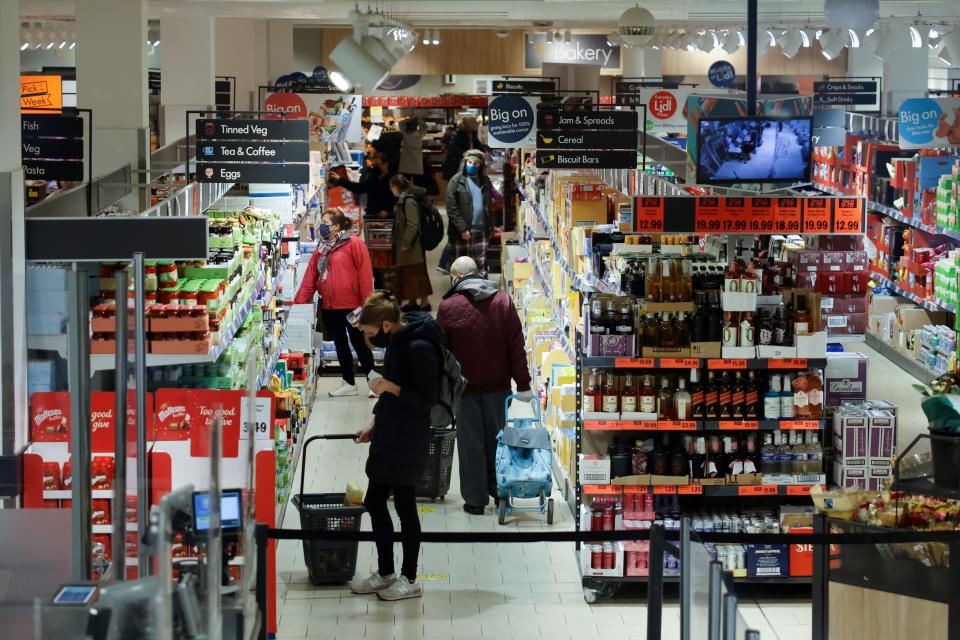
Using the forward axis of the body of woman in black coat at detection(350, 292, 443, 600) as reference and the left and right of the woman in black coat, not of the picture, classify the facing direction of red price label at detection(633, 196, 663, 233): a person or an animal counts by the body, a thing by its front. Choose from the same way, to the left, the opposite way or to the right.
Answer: to the left

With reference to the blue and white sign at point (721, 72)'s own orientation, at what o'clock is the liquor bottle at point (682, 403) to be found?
The liquor bottle is roughly at 12 o'clock from the blue and white sign.

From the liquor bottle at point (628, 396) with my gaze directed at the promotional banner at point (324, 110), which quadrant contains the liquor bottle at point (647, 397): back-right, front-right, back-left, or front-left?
back-right

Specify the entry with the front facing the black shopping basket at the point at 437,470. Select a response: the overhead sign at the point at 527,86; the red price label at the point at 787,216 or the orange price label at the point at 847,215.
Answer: the overhead sign

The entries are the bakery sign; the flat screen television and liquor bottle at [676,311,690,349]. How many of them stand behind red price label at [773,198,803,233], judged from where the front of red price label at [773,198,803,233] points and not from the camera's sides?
2

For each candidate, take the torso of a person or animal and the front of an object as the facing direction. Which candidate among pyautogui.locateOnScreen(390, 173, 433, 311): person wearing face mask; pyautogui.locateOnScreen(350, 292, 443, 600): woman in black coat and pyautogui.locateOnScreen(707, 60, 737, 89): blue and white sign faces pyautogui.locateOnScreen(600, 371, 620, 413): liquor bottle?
the blue and white sign

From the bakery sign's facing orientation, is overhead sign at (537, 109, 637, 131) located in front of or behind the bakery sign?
in front

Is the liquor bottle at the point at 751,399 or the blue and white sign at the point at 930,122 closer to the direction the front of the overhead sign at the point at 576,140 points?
the liquor bottle

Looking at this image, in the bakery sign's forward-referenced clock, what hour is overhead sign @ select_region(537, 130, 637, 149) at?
The overhead sign is roughly at 12 o'clock from the bakery sign.

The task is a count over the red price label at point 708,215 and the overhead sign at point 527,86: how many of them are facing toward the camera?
2

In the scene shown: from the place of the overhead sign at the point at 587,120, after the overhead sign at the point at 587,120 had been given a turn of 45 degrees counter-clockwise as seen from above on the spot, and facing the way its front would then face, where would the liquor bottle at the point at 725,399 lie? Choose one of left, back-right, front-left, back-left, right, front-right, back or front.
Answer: front-right

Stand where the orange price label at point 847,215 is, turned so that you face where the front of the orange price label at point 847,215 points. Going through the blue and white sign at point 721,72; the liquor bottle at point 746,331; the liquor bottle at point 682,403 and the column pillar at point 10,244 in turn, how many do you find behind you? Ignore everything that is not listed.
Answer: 1
